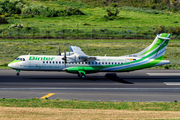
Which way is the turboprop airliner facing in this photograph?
to the viewer's left
